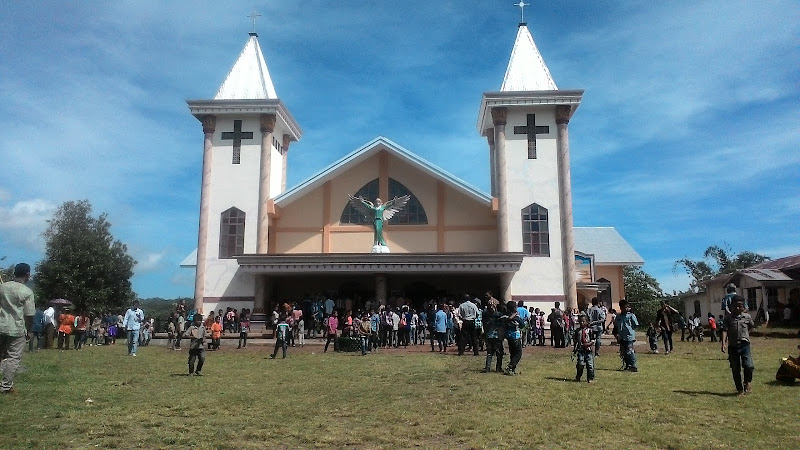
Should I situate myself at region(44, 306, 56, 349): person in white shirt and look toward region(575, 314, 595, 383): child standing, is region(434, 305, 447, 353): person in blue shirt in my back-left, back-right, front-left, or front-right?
front-left

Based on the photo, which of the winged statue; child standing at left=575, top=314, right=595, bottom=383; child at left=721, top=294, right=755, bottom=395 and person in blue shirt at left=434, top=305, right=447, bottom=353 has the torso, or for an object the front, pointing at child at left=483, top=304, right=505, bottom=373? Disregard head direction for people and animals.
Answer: the winged statue

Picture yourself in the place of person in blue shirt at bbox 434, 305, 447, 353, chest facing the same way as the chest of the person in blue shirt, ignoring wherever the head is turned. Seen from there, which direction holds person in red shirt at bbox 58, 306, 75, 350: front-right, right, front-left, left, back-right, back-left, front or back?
left

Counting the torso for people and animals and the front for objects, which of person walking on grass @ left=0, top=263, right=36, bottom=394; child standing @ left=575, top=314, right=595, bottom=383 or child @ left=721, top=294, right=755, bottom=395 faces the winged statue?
the person walking on grass

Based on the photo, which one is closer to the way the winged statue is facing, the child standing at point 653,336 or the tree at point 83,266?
the child standing

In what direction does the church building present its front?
toward the camera

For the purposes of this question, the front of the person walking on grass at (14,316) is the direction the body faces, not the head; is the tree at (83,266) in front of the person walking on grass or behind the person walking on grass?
in front

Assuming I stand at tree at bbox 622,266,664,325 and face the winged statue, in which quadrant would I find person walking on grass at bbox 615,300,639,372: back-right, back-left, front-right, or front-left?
front-left

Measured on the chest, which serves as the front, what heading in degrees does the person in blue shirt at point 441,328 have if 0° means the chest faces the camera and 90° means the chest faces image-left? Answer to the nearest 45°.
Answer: approximately 180°

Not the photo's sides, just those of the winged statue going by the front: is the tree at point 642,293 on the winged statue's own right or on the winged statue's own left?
on the winged statue's own left

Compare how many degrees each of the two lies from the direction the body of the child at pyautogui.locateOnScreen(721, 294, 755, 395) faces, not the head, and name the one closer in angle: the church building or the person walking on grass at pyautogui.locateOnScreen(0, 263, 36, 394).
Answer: the person walking on grass

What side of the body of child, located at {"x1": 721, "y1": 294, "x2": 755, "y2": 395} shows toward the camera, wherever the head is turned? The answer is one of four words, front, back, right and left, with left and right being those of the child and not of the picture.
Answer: front

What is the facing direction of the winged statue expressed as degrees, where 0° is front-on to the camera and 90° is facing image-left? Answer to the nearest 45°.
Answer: approximately 0°
